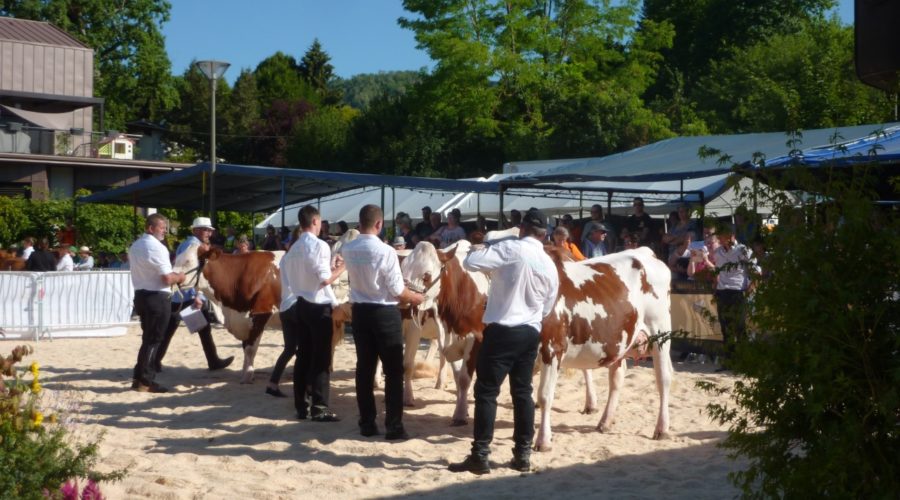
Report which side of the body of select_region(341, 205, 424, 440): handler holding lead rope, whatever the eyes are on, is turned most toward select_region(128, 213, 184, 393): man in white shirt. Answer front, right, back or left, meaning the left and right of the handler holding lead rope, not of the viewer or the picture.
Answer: left

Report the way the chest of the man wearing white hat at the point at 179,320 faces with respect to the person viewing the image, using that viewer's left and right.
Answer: facing to the right of the viewer

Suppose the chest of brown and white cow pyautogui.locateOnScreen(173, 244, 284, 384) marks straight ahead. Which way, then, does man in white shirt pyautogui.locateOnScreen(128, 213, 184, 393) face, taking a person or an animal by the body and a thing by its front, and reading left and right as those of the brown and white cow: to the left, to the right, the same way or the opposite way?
the opposite way

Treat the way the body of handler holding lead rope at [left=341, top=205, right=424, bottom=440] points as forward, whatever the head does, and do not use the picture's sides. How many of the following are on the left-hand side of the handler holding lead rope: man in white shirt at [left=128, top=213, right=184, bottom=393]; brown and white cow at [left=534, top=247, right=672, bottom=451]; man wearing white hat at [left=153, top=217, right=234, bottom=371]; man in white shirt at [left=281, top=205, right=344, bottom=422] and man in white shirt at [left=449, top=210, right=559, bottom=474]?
3

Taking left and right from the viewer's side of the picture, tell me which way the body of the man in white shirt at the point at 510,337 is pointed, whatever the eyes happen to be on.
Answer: facing away from the viewer and to the left of the viewer

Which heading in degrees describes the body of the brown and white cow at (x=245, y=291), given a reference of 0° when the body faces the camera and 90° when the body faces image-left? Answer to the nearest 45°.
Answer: approximately 90°

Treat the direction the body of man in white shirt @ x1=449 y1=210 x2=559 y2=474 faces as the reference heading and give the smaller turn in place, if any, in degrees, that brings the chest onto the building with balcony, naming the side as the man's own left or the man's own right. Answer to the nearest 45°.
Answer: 0° — they already face it

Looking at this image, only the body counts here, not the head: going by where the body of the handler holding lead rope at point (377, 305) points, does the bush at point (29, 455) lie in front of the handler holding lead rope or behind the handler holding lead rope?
behind

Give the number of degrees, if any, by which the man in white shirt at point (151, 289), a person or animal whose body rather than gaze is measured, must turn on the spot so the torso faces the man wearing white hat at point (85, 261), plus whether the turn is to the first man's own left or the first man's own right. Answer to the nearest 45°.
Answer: approximately 90° to the first man's own left

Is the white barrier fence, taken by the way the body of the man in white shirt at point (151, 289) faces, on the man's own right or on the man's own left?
on the man's own left

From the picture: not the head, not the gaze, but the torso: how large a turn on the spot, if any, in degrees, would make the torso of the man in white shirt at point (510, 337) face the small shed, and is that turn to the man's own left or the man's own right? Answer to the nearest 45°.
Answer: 0° — they already face it

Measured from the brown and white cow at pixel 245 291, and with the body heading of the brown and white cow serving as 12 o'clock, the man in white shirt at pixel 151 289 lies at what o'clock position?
The man in white shirt is roughly at 11 o'clock from the brown and white cow.

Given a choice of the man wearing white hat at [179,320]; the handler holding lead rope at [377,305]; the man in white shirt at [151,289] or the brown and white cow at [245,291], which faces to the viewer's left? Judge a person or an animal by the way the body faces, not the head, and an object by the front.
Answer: the brown and white cow

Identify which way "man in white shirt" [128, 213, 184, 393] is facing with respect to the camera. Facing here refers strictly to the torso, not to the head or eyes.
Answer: to the viewer's right

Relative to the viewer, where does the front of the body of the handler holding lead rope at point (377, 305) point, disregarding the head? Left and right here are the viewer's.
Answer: facing away from the viewer and to the right of the viewer

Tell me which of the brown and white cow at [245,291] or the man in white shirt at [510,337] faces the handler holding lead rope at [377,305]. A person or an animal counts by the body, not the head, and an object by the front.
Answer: the man in white shirt

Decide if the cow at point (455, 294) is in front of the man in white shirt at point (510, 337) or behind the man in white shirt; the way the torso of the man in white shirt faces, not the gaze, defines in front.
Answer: in front
